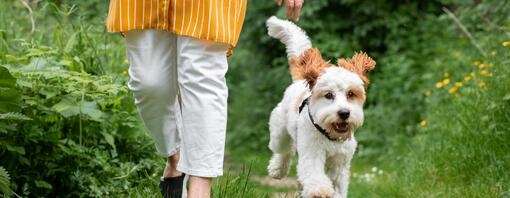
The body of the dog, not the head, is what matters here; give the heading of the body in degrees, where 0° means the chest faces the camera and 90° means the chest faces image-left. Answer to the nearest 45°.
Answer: approximately 315°
